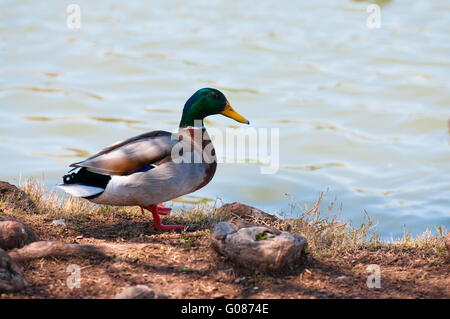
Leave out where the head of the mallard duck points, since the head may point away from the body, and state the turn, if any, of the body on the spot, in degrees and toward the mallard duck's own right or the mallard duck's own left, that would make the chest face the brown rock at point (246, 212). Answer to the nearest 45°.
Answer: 0° — it already faces it

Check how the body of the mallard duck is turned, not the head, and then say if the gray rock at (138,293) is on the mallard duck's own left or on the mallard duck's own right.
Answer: on the mallard duck's own right

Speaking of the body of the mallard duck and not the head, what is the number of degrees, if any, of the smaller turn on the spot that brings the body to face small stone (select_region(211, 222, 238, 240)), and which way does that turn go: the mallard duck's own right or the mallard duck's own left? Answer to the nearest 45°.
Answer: approximately 45° to the mallard duck's own right

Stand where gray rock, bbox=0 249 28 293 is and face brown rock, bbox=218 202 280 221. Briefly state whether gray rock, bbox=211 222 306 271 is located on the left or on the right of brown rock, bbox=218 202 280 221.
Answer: right

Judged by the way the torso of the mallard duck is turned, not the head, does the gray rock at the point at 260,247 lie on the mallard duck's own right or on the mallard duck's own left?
on the mallard duck's own right

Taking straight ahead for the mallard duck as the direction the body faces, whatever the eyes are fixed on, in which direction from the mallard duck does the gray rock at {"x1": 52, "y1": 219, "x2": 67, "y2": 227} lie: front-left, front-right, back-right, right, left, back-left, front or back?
back

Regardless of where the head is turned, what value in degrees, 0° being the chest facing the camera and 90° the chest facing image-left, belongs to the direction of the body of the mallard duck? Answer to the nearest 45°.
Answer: approximately 270°
